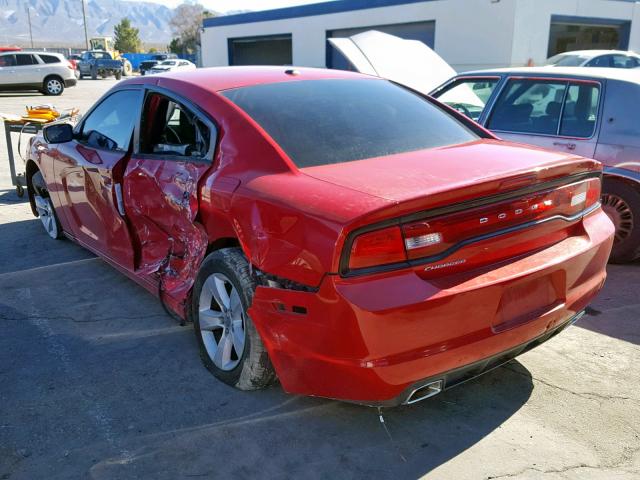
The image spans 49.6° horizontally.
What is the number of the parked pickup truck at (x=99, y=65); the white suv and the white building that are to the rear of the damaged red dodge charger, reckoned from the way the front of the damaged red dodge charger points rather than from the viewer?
0

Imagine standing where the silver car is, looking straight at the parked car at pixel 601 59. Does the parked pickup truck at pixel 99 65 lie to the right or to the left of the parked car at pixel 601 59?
left

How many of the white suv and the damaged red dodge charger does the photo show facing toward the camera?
0

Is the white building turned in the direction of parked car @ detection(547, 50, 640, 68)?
no

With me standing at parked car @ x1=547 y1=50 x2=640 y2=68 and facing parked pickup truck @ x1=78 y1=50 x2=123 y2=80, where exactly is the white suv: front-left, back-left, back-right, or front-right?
front-left

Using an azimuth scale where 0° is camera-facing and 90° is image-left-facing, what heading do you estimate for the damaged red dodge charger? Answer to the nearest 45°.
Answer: approximately 135°

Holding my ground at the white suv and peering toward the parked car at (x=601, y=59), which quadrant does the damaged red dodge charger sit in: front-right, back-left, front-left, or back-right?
front-right

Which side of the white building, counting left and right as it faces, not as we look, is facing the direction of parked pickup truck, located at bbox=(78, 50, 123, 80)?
right

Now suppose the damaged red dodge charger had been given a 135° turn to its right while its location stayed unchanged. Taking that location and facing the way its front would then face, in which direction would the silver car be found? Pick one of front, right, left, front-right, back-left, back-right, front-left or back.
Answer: front-left

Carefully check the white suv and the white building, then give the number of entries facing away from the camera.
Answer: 0

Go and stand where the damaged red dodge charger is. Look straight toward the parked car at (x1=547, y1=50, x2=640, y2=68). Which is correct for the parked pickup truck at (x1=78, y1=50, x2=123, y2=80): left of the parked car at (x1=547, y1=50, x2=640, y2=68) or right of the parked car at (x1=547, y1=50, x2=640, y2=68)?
left

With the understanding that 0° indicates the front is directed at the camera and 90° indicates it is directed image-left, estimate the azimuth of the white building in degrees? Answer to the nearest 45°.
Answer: approximately 45°

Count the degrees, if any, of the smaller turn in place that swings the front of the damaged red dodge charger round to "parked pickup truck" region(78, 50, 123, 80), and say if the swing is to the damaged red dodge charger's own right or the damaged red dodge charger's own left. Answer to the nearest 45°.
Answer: approximately 45° to the damaged red dodge charger's own right
